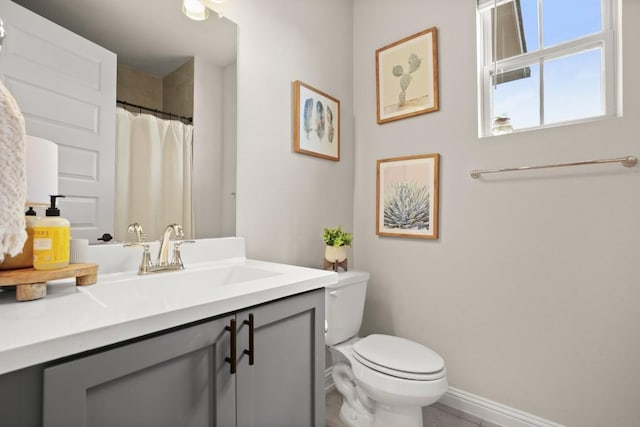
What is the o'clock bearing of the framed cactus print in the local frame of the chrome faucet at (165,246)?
The framed cactus print is roughly at 10 o'clock from the chrome faucet.

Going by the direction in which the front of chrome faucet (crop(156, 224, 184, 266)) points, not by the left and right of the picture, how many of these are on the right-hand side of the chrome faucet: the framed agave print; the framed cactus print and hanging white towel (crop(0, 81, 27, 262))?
1

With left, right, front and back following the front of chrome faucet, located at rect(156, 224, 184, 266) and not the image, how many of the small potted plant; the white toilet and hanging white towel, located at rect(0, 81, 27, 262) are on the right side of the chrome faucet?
1

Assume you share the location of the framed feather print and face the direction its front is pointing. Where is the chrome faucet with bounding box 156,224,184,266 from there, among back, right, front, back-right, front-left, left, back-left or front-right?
right

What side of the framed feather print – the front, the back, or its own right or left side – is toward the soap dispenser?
right

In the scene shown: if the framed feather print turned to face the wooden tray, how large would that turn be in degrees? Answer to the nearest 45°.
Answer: approximately 90° to its right

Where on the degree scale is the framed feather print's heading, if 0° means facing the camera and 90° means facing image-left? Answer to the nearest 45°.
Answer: approximately 315°

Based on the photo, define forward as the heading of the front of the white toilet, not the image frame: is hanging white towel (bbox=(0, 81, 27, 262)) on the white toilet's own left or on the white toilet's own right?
on the white toilet's own right
